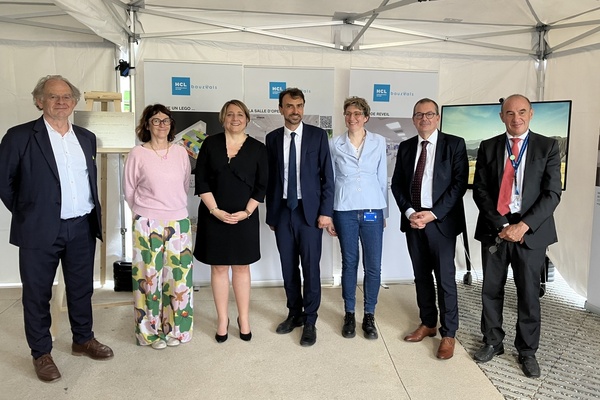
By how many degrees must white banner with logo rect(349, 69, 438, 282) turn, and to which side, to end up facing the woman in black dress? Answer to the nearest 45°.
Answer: approximately 45° to its right

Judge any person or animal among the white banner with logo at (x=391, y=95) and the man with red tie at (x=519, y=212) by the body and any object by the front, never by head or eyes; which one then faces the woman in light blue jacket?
the white banner with logo

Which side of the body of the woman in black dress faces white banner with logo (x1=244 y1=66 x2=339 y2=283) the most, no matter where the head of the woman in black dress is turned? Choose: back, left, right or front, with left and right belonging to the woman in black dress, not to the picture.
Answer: back

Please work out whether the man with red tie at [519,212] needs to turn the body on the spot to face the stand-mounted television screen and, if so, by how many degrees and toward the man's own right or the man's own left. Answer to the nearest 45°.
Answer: approximately 180°

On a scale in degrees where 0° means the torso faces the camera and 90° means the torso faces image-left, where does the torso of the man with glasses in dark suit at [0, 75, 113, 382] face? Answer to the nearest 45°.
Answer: approximately 315°

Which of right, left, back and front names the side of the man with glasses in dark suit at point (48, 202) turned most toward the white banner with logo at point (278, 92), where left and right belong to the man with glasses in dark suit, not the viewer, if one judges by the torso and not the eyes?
left

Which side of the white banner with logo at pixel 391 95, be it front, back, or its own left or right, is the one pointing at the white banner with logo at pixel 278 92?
right

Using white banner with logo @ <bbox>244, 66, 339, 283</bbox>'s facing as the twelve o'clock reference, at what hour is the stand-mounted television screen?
The stand-mounted television screen is roughly at 9 o'clock from the white banner with logo.

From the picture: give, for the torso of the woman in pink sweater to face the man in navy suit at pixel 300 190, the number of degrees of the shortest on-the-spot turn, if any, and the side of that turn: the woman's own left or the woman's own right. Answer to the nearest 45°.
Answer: approximately 90° to the woman's own left

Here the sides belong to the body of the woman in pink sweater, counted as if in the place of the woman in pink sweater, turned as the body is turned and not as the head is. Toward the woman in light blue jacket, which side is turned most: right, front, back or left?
left

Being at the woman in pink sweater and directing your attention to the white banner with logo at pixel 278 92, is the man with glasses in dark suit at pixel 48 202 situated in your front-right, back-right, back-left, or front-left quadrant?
back-left
